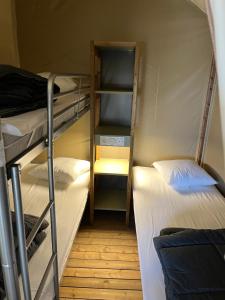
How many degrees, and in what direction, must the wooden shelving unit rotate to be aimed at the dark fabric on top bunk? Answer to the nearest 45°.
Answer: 0° — it already faces it

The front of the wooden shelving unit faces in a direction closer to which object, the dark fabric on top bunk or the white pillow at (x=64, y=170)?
the dark fabric on top bunk

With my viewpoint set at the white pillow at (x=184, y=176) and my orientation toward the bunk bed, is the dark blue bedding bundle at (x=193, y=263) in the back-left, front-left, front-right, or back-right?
front-left

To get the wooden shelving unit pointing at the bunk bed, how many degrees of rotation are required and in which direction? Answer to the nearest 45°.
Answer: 0° — it already faces it

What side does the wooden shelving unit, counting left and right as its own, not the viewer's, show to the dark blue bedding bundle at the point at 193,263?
front

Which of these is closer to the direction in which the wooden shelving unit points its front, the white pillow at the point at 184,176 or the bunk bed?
the bunk bed

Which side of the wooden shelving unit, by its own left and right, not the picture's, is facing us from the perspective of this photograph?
front

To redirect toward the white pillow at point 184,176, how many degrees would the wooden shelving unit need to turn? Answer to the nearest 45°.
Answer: approximately 45° to its left

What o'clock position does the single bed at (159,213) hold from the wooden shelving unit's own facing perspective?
The single bed is roughly at 11 o'clock from the wooden shelving unit.

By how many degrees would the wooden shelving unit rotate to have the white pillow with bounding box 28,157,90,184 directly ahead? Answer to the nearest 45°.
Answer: approximately 45° to its right

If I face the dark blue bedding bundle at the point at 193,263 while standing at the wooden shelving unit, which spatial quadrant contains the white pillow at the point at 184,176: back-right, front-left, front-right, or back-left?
front-left
